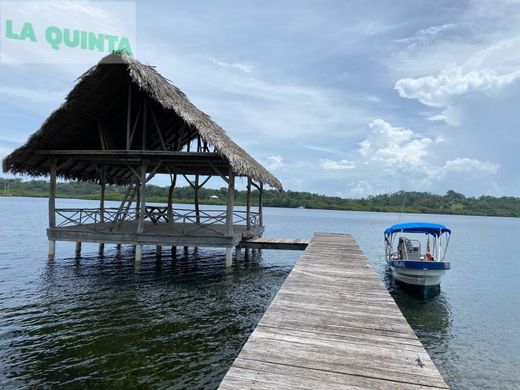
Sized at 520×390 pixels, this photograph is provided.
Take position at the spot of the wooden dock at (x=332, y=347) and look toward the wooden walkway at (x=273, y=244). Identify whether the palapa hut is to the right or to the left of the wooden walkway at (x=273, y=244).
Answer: left

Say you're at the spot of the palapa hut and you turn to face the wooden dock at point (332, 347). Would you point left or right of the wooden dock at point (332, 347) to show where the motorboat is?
left

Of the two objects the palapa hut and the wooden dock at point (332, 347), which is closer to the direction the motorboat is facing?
the wooden dock

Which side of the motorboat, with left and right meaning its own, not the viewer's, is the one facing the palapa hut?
right

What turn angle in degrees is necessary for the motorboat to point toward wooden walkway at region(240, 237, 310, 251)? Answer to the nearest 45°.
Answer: approximately 135° to its right

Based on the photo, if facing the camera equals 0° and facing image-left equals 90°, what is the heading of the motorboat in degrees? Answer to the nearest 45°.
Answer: approximately 315°
